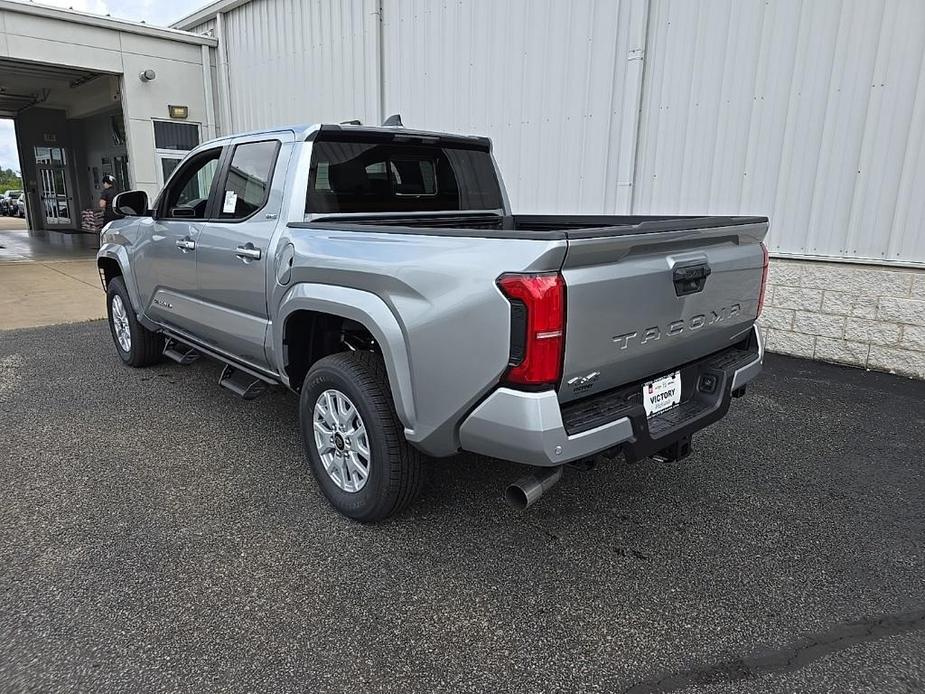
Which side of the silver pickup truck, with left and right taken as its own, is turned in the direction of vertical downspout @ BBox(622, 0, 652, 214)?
right

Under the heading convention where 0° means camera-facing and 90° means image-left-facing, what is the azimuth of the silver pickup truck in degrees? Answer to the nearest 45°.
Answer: approximately 135°
